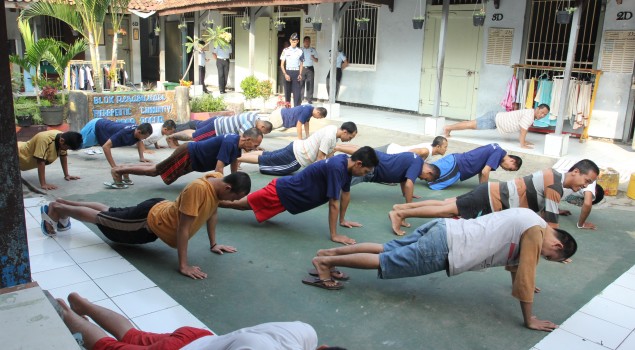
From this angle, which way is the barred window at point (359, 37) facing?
toward the camera

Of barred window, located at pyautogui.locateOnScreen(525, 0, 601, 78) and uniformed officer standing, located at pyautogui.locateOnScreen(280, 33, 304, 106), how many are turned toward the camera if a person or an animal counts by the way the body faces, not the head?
2

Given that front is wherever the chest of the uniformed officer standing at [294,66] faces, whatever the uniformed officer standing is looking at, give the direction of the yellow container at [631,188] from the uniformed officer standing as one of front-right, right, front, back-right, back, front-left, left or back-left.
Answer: front-left

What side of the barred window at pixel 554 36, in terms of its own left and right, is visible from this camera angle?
front

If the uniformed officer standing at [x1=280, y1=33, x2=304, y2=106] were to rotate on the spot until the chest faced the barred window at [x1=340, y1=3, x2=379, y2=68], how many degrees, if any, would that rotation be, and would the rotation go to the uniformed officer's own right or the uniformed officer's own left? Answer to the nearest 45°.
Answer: approximately 135° to the uniformed officer's own left

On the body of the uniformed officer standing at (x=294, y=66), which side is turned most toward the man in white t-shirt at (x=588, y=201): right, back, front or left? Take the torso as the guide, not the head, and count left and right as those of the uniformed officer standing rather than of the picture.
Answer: front

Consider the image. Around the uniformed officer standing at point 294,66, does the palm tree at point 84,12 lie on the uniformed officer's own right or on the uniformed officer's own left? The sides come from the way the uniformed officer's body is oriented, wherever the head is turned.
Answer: on the uniformed officer's own right

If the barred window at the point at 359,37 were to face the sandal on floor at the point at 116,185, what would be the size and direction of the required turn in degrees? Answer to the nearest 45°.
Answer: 0° — it already faces it

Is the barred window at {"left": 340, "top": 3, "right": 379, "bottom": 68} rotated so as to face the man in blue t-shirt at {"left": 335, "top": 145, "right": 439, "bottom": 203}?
yes

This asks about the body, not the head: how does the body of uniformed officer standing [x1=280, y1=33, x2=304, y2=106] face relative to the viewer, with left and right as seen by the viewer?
facing the viewer

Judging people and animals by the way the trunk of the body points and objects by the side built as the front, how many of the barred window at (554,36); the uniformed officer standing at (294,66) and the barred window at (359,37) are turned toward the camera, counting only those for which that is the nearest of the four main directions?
3

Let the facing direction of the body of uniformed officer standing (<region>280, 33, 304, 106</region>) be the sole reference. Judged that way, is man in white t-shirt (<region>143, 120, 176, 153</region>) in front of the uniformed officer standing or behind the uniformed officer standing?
in front

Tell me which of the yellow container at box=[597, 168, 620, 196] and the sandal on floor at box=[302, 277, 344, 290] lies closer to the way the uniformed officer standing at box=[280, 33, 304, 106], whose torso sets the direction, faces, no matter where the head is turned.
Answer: the sandal on floor
